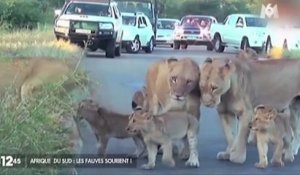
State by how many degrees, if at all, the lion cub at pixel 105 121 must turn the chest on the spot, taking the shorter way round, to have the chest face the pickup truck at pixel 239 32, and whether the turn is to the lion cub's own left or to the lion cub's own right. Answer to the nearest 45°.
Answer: approximately 90° to the lion cub's own right

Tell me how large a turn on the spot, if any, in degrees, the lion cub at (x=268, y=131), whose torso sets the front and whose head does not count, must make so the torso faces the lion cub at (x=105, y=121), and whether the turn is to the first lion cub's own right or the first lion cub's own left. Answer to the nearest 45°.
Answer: approximately 45° to the first lion cub's own right

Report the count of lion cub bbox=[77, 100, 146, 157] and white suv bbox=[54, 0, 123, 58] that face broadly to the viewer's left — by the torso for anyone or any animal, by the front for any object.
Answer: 1

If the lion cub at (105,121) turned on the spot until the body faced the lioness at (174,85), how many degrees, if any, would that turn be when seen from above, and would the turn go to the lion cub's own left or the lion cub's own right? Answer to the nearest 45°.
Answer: approximately 180°

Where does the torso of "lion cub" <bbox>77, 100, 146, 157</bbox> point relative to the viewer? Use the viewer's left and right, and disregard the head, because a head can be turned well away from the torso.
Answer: facing to the left of the viewer

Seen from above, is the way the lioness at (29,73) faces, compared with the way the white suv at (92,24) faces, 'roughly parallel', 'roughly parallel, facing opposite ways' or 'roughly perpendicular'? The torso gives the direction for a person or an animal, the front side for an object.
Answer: roughly perpendicular
